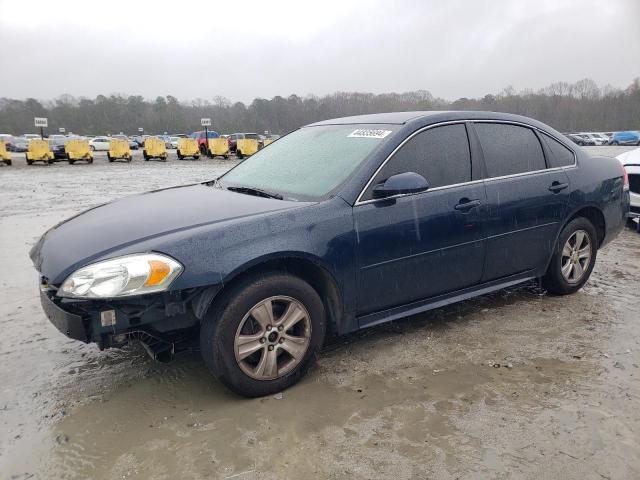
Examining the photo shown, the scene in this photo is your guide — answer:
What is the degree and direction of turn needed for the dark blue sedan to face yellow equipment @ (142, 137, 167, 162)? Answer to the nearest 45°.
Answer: approximately 135° to its right

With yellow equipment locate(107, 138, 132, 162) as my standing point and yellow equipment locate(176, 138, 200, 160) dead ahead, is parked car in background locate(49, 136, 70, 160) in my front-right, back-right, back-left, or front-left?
back-left

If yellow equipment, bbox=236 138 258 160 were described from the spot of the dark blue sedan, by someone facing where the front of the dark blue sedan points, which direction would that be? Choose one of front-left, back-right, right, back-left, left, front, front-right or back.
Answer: back-right

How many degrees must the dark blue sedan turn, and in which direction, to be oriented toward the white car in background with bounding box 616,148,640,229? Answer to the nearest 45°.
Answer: approximately 180°

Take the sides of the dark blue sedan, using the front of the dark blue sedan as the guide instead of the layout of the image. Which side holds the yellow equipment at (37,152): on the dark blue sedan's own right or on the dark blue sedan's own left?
on the dark blue sedan's own right

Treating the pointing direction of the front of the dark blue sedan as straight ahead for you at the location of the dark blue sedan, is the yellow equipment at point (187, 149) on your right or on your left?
on your right

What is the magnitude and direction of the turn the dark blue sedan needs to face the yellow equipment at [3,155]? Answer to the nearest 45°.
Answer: approximately 90° to its right

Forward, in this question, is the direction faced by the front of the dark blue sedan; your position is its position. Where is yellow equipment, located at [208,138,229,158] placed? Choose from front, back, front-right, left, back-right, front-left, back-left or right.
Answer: back-right

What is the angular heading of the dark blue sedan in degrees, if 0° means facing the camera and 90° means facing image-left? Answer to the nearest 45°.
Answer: approximately 45°

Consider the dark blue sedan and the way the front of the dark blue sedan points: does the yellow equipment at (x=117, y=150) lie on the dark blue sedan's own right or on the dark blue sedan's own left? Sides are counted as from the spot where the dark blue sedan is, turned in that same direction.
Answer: on the dark blue sedan's own right
